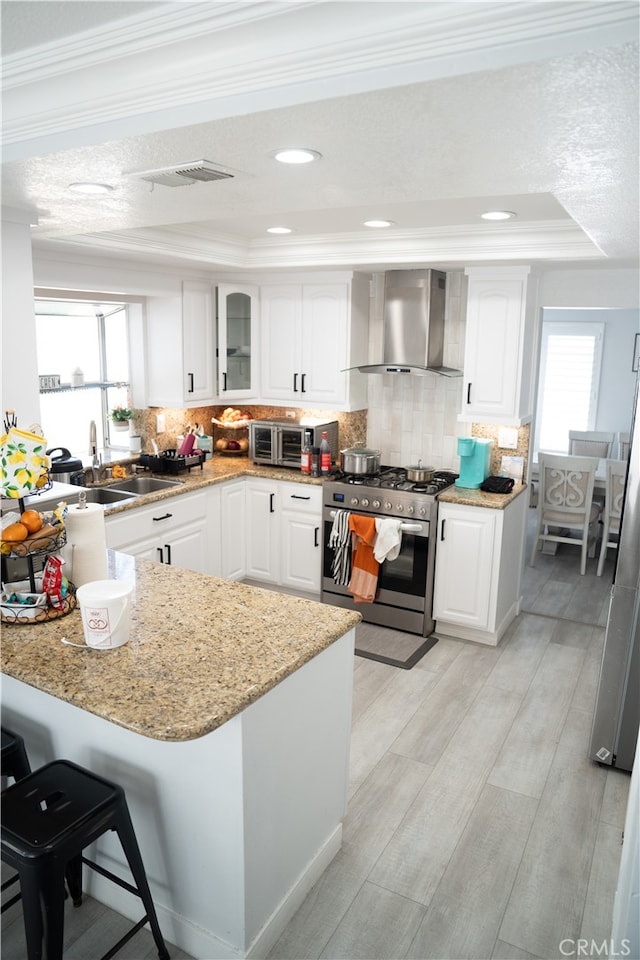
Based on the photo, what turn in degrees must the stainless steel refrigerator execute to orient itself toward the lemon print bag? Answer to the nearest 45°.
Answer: approximately 45° to its left

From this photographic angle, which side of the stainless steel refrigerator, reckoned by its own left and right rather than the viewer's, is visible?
left

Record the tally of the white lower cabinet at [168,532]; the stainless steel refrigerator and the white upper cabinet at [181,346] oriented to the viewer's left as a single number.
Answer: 1

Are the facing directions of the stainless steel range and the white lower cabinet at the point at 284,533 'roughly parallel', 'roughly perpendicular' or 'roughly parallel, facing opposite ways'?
roughly parallel

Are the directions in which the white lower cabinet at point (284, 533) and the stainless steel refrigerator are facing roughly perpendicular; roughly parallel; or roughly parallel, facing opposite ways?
roughly perpendicular

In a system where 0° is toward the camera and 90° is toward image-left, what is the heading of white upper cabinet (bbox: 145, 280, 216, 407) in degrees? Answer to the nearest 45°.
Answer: approximately 315°

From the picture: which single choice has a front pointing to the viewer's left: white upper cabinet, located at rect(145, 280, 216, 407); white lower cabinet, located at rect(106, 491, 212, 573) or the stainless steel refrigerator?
the stainless steel refrigerator

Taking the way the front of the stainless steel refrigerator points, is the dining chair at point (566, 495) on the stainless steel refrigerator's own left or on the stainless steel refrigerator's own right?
on the stainless steel refrigerator's own right

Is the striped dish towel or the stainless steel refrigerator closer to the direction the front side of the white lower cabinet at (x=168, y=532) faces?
the stainless steel refrigerator

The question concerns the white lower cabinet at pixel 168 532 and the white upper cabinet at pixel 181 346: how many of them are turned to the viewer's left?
0

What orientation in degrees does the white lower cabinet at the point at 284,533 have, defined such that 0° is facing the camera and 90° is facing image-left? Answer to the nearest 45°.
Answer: approximately 45°

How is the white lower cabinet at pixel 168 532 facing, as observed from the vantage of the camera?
facing the viewer and to the right of the viewer
